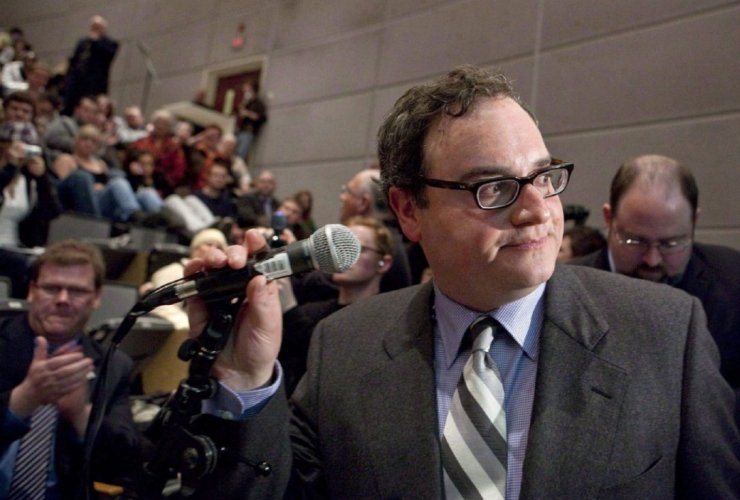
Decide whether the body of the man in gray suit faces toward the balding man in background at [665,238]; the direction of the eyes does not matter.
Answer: no

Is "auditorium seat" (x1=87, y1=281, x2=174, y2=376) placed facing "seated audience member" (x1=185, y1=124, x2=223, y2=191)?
no

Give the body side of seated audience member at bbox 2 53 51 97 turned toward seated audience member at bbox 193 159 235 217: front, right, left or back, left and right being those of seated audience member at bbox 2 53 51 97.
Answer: front

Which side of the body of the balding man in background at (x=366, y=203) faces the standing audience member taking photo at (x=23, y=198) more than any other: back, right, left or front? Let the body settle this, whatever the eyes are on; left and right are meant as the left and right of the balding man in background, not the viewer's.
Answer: front

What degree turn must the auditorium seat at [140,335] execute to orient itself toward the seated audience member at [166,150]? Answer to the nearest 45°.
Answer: approximately 135° to its left

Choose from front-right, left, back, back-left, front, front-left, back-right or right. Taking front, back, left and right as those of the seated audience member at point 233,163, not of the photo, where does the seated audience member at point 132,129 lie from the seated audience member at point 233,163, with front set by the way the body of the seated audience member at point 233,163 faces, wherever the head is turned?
back

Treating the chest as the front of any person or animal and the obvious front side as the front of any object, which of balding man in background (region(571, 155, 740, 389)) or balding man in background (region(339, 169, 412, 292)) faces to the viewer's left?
balding man in background (region(339, 169, 412, 292))

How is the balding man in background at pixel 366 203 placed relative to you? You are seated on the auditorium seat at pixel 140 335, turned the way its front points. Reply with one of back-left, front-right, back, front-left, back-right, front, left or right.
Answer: front-left

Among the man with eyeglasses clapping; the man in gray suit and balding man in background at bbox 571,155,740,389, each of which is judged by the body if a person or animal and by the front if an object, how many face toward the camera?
3

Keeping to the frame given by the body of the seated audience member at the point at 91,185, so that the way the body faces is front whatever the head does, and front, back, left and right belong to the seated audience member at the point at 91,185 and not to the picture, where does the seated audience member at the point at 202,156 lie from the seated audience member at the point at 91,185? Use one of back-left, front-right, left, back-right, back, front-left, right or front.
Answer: left

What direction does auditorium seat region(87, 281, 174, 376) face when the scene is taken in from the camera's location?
facing the viewer and to the right of the viewer

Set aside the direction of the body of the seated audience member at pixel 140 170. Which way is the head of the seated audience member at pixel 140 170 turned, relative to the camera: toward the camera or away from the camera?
toward the camera

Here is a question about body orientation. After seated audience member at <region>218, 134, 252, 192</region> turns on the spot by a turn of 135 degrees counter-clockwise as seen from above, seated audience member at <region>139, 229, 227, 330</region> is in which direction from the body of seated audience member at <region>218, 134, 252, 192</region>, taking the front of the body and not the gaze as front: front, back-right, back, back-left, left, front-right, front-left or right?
back

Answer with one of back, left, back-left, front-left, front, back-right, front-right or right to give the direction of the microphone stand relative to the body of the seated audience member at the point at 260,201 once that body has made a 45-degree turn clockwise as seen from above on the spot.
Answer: front

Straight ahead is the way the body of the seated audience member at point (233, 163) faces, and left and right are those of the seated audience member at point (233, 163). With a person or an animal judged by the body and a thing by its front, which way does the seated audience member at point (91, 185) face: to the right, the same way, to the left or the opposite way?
the same way

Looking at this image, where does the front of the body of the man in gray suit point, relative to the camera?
toward the camera

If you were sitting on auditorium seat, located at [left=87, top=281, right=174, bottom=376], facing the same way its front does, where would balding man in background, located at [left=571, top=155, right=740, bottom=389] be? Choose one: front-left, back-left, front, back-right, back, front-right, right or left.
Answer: front
